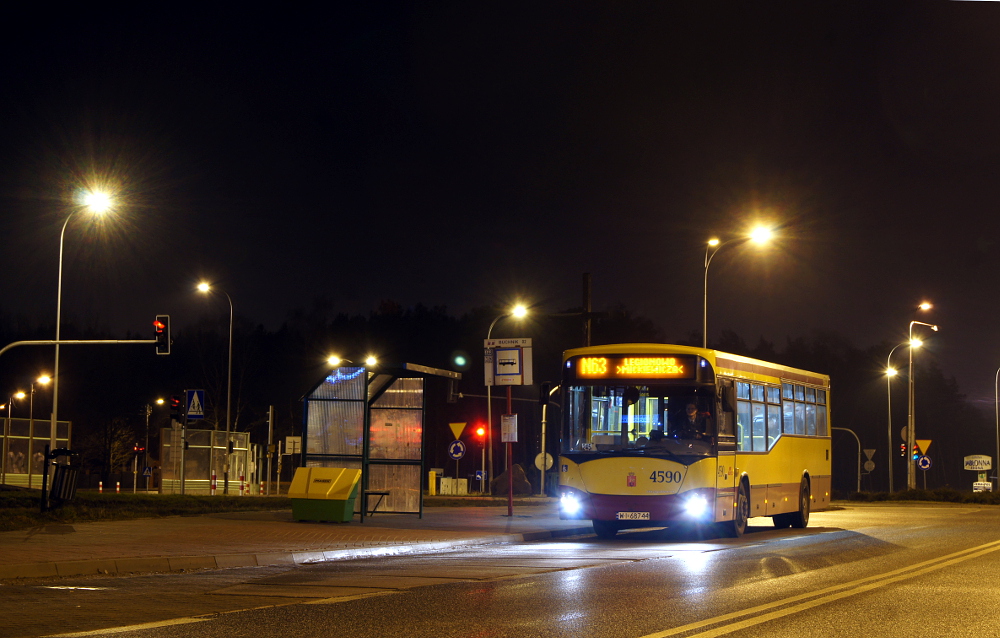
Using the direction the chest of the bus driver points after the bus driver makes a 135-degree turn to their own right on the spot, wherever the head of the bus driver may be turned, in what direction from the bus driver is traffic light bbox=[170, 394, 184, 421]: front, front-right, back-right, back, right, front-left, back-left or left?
front

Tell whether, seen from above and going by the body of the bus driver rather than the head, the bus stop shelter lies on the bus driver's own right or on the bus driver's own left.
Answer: on the bus driver's own right

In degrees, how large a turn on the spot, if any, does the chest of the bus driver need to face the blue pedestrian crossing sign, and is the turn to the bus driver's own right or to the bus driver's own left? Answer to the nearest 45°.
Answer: approximately 135° to the bus driver's own right

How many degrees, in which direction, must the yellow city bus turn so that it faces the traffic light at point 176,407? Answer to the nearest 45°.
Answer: approximately 135° to its right

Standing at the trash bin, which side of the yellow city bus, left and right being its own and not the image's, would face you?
right

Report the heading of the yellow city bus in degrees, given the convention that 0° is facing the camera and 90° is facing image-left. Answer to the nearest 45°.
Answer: approximately 0°
